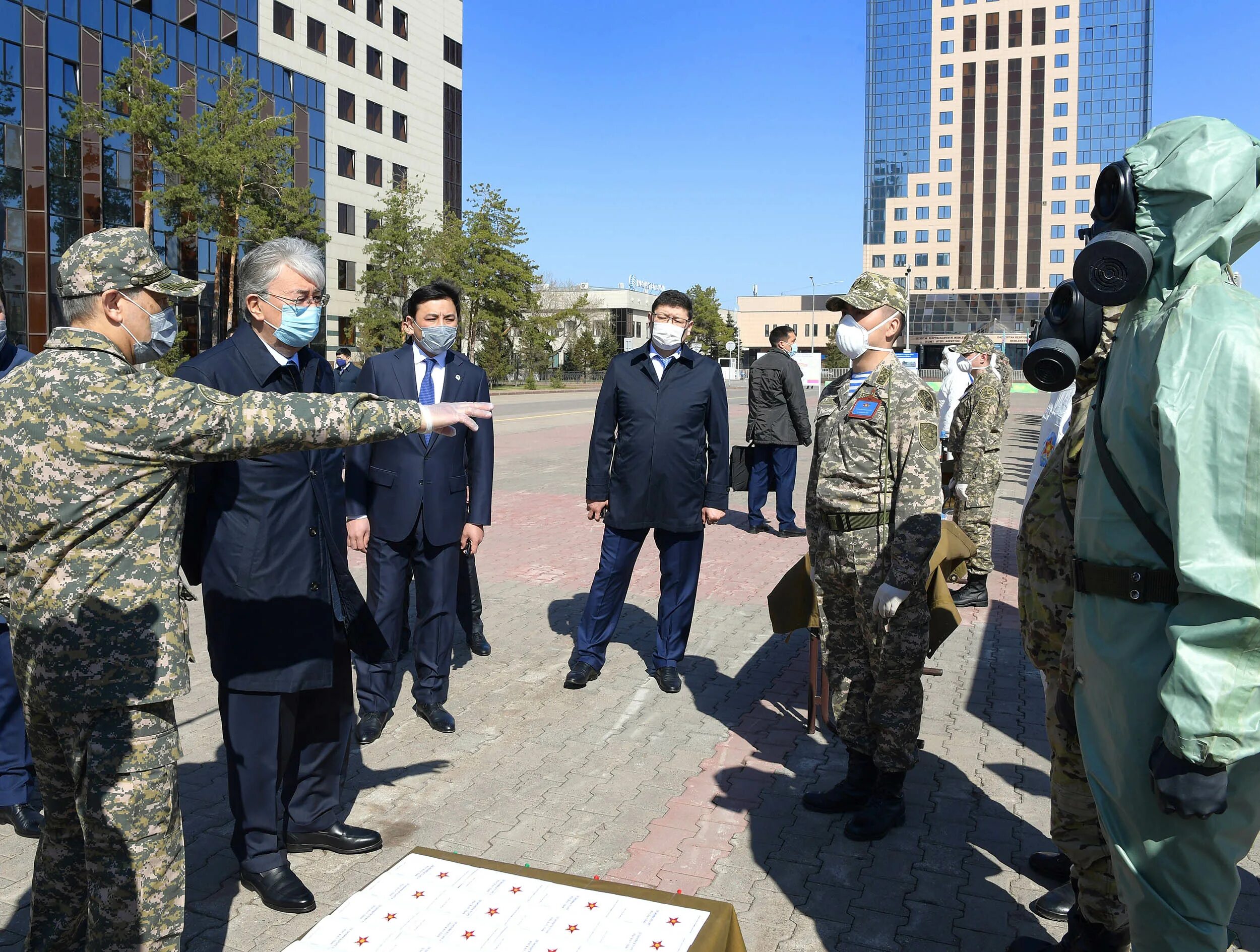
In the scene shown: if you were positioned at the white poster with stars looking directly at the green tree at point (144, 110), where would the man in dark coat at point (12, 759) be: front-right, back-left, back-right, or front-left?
front-left

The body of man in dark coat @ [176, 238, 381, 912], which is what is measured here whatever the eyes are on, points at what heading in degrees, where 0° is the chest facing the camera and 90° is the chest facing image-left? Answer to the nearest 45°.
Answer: approximately 315°

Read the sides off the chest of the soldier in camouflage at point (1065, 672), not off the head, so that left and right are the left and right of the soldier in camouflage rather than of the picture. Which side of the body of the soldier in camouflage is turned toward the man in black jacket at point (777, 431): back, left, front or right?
right

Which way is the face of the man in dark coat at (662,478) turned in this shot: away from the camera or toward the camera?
toward the camera

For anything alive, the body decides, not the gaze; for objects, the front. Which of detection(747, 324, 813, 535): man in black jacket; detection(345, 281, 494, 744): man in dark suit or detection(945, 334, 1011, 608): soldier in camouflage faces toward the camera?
the man in dark suit

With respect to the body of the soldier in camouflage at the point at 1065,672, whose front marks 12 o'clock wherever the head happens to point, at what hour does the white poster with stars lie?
The white poster with stars is roughly at 10 o'clock from the soldier in camouflage.

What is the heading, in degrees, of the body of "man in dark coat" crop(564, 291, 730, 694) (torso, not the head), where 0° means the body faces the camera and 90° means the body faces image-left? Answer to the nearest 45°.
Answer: approximately 0°

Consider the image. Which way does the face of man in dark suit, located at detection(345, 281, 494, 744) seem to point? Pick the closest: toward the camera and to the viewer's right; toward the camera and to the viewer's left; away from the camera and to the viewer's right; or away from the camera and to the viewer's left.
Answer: toward the camera and to the viewer's right

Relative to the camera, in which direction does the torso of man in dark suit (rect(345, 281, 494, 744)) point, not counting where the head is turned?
toward the camera
